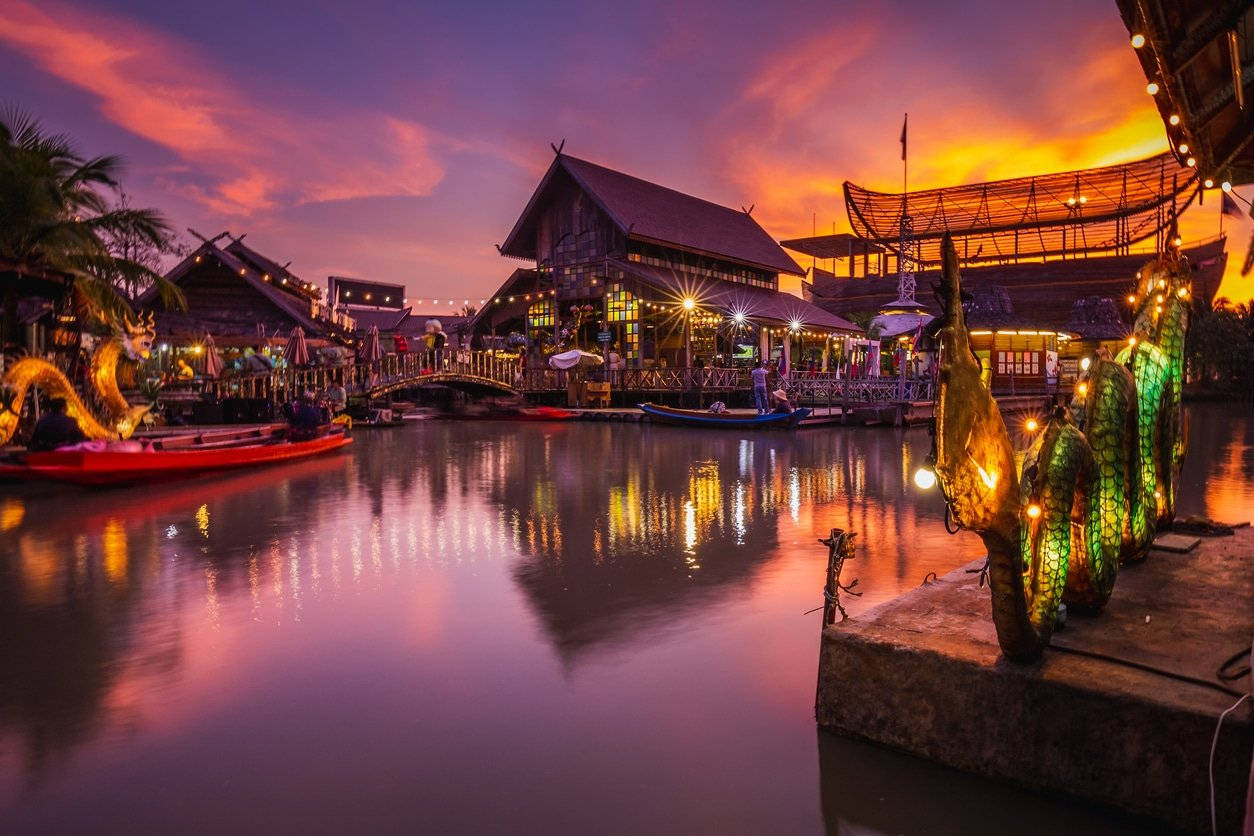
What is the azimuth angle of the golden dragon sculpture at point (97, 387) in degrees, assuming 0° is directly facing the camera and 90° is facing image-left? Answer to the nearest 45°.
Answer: approximately 270°

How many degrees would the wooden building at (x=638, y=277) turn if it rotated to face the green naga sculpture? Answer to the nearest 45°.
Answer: approximately 45° to its left

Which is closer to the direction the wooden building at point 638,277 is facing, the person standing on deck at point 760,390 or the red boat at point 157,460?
the red boat

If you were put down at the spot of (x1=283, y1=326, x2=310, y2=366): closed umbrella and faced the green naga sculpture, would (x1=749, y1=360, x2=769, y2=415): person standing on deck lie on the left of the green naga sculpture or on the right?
left

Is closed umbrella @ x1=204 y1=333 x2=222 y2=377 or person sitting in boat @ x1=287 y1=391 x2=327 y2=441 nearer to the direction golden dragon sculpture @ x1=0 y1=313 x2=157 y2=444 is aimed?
the person sitting in boat

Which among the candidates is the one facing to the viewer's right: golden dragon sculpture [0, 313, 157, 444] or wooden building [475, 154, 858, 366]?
the golden dragon sculpture

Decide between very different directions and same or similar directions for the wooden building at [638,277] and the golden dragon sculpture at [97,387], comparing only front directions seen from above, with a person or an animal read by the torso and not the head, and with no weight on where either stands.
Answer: very different directions

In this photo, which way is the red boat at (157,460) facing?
to the viewer's right

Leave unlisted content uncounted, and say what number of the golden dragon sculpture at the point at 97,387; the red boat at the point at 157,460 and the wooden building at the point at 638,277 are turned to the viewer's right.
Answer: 2

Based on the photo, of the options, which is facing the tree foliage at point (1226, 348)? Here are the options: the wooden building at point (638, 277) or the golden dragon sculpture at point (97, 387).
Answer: the golden dragon sculpture

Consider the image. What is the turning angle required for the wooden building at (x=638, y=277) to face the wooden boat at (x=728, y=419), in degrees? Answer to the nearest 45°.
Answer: approximately 45° to its left
